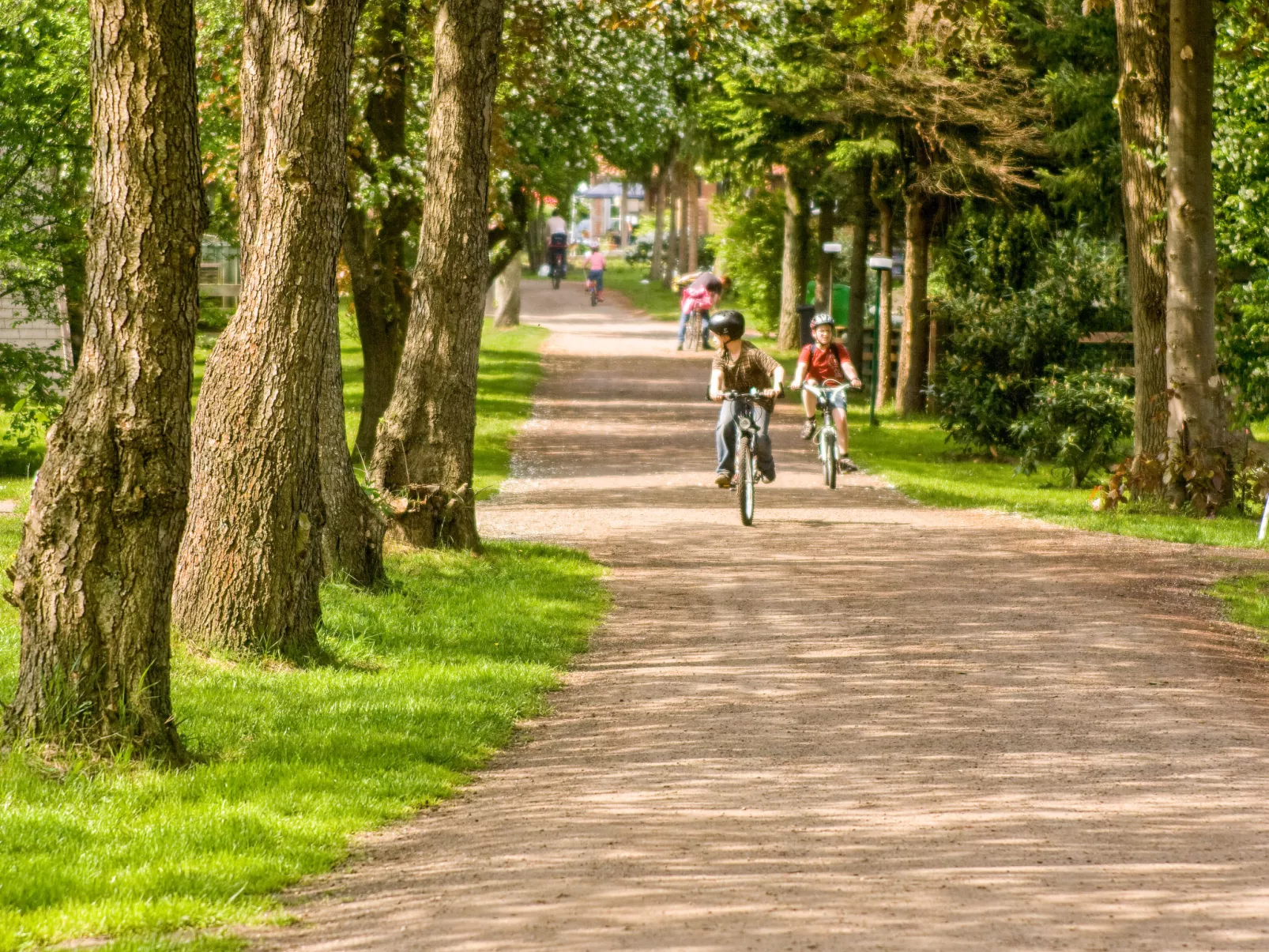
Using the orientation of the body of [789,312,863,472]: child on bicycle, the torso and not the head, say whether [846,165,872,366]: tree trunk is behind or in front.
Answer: behind

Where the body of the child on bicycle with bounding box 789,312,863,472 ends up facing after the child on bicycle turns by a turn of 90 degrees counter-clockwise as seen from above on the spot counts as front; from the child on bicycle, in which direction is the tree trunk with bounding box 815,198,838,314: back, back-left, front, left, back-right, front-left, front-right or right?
left

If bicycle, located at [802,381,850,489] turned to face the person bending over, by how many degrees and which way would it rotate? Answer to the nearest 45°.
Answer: approximately 180°

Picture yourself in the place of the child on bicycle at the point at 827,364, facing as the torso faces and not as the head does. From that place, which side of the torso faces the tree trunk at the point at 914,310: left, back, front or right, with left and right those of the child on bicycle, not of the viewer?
back

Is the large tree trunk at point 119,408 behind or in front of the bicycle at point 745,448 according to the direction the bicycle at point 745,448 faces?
in front

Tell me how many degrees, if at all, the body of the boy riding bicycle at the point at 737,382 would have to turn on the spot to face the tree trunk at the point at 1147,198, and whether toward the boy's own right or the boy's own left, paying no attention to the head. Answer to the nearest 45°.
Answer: approximately 135° to the boy's own left

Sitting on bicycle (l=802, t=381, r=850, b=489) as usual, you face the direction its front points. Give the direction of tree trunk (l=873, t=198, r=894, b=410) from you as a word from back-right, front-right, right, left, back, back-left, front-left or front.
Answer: back

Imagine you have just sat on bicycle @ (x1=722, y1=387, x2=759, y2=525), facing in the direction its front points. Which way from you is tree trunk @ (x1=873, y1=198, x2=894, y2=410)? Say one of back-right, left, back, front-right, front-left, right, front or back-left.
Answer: back

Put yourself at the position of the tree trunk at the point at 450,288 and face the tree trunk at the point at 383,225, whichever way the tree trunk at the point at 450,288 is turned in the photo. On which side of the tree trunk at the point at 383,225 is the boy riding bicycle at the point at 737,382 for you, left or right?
right

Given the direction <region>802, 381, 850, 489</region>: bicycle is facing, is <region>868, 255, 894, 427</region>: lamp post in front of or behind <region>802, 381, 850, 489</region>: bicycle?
behind

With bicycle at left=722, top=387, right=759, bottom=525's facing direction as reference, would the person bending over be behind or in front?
behind

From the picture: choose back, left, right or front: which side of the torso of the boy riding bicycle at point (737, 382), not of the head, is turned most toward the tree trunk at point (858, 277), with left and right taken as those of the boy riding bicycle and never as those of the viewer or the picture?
back

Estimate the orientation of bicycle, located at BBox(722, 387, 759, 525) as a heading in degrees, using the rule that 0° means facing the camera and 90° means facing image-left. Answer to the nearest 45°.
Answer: approximately 0°

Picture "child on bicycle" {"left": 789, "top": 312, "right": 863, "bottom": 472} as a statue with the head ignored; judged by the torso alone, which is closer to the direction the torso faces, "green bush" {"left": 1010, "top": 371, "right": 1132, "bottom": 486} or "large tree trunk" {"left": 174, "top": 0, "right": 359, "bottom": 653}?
the large tree trunk
